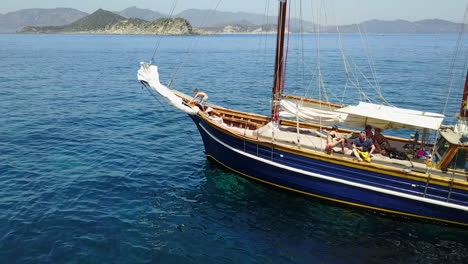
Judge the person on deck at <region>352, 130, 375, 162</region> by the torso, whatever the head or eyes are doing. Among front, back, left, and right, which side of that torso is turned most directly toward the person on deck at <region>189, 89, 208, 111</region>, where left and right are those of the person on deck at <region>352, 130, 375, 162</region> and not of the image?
right

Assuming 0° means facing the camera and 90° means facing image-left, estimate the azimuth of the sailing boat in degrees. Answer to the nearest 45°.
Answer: approximately 135°

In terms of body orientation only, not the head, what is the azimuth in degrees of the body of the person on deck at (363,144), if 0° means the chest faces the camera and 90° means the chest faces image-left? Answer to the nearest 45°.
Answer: approximately 0°
